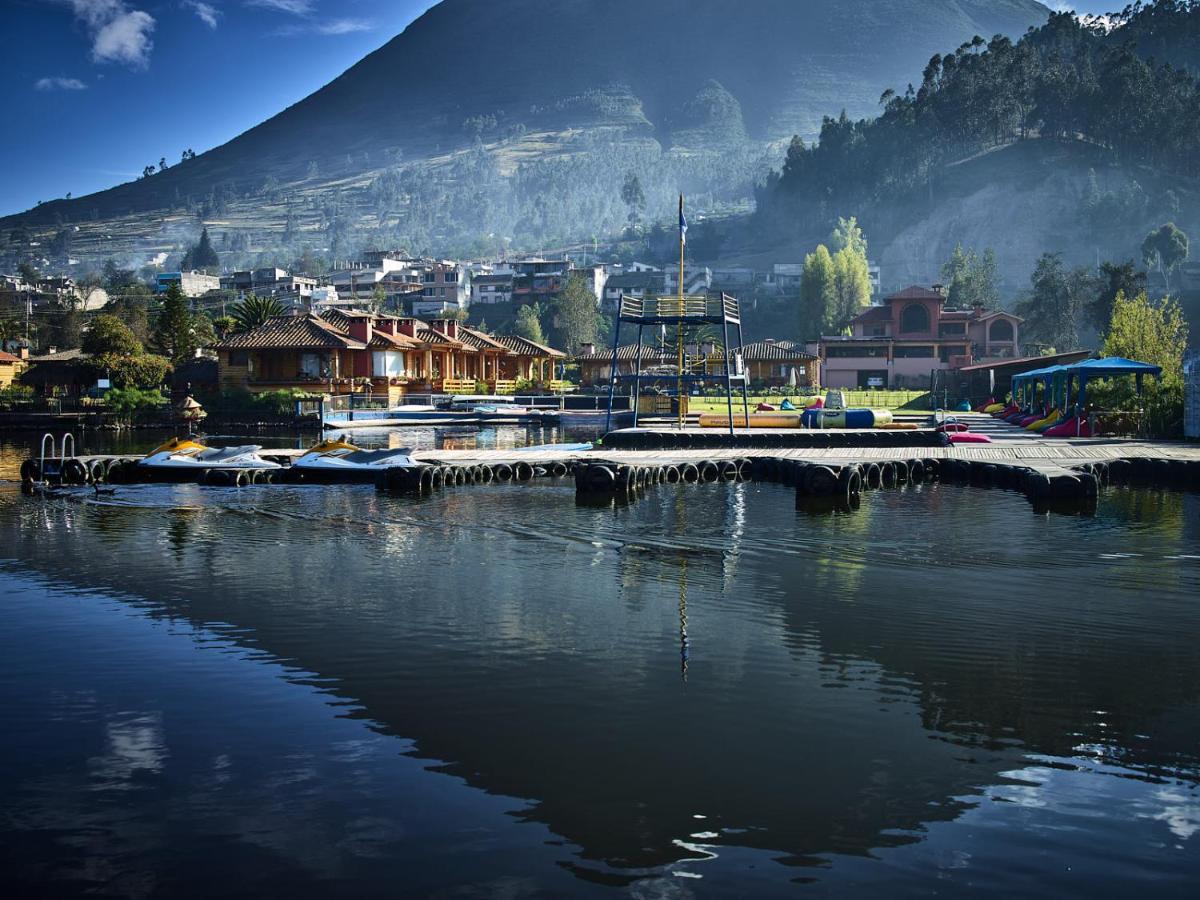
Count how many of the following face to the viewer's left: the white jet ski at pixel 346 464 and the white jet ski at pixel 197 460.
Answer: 2

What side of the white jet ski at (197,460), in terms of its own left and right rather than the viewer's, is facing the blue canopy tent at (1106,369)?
back

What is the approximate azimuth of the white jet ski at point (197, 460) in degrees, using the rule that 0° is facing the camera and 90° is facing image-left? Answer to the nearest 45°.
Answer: approximately 90°

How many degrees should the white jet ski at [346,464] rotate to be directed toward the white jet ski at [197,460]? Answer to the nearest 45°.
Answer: approximately 45° to its right

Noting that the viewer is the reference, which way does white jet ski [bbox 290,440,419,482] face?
facing to the left of the viewer
